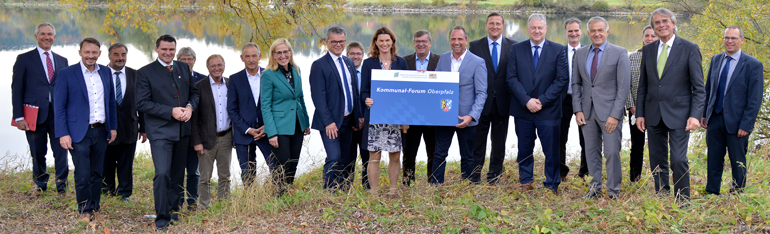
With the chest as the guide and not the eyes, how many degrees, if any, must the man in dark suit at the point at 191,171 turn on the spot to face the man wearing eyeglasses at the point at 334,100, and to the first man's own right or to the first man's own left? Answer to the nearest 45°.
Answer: approximately 45° to the first man's own left

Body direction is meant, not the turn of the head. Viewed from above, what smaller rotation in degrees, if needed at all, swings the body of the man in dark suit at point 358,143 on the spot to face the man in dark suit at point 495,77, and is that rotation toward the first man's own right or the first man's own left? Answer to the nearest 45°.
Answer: approximately 90° to the first man's own left

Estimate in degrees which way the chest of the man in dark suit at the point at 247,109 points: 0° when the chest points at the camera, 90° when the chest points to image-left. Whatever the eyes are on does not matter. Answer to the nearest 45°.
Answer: approximately 315°
